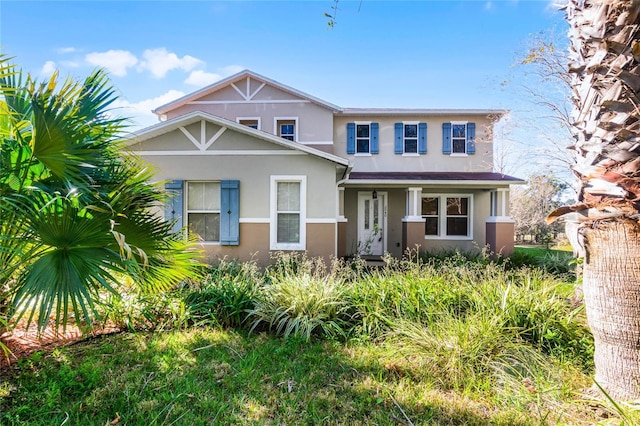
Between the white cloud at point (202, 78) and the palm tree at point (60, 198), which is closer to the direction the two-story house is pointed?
the palm tree

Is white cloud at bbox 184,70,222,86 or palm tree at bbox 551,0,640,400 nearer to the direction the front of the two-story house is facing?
the palm tree

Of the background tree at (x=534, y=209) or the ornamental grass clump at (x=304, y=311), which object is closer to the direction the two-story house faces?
the ornamental grass clump

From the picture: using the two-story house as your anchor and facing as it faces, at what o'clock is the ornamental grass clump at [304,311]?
The ornamental grass clump is roughly at 12 o'clock from the two-story house.

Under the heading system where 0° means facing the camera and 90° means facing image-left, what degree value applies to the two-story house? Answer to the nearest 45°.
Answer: approximately 0°

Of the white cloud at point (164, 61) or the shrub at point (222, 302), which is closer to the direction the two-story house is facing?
the shrub
